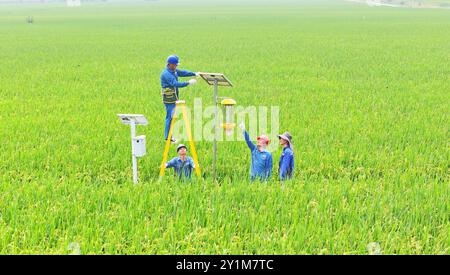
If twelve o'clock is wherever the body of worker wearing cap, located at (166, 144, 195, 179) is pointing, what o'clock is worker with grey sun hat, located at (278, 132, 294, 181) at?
The worker with grey sun hat is roughly at 10 o'clock from the worker wearing cap.

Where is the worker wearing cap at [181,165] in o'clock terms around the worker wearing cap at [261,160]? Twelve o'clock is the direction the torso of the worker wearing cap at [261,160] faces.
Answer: the worker wearing cap at [181,165] is roughly at 2 o'clock from the worker wearing cap at [261,160].

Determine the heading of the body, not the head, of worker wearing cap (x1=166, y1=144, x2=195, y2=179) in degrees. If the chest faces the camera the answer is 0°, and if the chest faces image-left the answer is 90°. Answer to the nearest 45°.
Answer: approximately 0°
